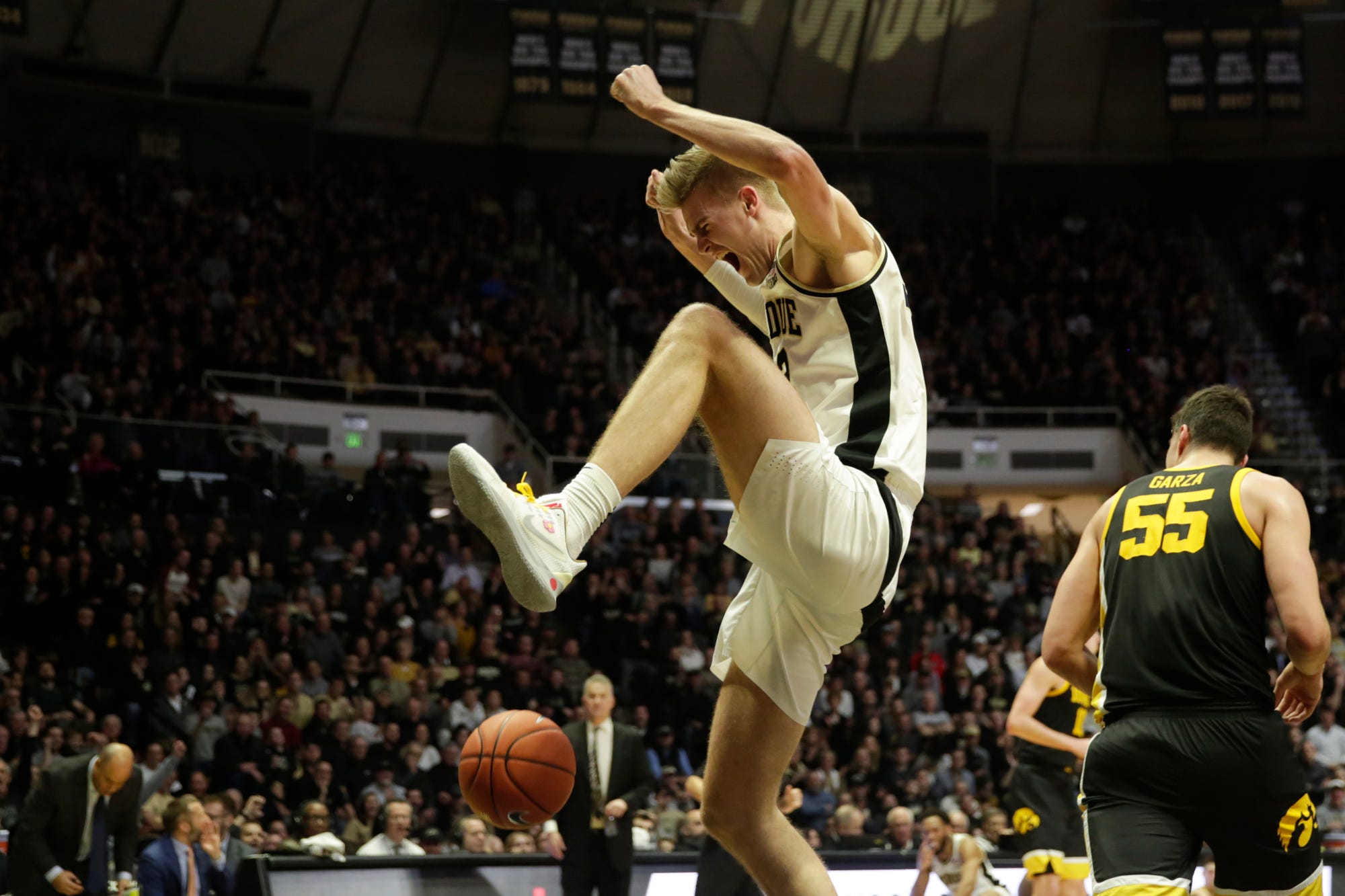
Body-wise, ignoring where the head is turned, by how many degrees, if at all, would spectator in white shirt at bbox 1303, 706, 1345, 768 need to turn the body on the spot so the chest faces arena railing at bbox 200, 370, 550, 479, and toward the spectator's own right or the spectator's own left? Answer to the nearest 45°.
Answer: approximately 90° to the spectator's own right

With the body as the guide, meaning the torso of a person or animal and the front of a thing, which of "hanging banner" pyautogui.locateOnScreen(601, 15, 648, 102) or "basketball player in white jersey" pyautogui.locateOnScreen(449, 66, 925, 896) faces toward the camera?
the hanging banner

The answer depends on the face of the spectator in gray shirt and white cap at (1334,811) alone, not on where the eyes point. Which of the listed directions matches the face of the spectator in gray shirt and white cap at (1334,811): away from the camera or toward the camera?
toward the camera

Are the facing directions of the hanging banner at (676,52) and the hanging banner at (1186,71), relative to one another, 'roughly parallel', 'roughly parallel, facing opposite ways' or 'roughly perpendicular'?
roughly parallel

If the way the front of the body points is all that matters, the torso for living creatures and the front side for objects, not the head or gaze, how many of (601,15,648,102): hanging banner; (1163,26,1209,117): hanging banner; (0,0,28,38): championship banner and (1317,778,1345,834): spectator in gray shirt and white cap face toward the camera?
4

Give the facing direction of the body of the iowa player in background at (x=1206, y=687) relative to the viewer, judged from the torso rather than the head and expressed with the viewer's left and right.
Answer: facing away from the viewer

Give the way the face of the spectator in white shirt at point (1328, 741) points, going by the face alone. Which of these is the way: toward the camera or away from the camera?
toward the camera

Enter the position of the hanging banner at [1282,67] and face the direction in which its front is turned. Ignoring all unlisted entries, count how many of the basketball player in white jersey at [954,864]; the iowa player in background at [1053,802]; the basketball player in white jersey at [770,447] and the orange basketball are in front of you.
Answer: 4

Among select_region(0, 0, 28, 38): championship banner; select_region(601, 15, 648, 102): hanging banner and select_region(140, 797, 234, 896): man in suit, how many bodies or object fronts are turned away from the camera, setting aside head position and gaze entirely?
0

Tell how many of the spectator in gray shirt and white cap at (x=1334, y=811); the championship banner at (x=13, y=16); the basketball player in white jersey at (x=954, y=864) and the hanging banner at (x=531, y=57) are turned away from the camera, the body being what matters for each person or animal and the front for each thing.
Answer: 0

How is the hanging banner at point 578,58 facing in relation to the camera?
toward the camera

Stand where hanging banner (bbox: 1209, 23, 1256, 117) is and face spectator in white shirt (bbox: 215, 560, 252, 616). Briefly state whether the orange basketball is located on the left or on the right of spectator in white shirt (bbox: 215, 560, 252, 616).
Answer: left

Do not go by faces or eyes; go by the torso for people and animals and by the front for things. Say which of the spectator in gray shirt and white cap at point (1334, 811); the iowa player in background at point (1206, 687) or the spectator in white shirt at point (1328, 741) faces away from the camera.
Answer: the iowa player in background

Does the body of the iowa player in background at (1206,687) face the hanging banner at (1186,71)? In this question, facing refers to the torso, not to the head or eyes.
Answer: yes

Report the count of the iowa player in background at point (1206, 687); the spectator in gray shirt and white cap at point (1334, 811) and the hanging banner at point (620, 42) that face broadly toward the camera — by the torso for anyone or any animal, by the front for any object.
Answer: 2

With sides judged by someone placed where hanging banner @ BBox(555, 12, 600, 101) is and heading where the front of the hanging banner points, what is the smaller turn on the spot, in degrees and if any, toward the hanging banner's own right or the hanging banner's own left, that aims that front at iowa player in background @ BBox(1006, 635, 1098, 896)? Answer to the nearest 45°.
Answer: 0° — it already faces them

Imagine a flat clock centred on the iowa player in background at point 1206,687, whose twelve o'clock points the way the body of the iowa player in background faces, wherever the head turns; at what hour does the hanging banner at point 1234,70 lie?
The hanging banner is roughly at 12 o'clock from the iowa player in background.

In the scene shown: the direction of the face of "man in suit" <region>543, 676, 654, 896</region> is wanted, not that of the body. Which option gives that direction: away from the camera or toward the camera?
toward the camera

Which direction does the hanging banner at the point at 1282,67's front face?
toward the camera

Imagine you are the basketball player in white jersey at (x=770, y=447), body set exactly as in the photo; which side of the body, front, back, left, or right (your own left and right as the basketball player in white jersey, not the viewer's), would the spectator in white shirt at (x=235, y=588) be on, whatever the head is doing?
right
